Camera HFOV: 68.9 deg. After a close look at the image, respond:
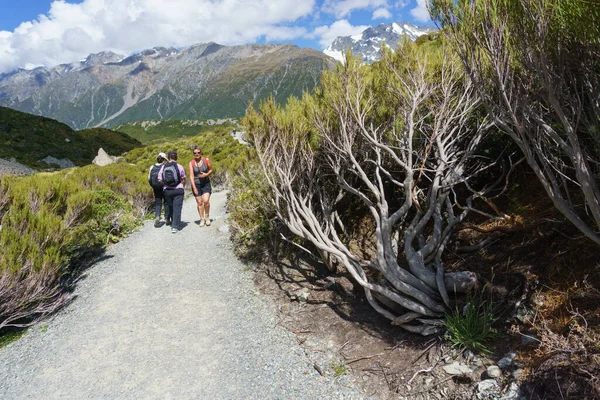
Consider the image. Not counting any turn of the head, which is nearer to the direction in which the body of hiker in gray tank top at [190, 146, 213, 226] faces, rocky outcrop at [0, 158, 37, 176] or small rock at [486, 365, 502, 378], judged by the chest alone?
the small rock

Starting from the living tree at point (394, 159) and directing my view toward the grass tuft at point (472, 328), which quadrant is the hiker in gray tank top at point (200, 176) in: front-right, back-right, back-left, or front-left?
back-right

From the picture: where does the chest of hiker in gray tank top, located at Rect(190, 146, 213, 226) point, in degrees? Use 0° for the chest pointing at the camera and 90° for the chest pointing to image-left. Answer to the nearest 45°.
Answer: approximately 0°

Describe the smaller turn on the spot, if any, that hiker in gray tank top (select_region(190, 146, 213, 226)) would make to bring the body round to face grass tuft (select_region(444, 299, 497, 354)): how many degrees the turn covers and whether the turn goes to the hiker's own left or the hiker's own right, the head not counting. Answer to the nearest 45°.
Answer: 0° — they already face it

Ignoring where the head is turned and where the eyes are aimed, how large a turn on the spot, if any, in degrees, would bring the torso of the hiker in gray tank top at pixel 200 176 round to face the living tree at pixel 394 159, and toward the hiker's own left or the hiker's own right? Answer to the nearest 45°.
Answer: approximately 45° to the hiker's own left

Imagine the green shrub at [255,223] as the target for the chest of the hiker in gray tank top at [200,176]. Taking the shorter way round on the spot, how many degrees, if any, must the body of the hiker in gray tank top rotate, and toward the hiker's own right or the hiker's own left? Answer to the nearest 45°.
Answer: approximately 45° to the hiker's own left

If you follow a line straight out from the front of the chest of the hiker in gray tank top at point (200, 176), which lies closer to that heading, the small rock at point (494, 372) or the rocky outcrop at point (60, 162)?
the small rock

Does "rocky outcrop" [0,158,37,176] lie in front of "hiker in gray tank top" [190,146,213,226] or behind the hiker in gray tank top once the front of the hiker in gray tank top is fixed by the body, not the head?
behind

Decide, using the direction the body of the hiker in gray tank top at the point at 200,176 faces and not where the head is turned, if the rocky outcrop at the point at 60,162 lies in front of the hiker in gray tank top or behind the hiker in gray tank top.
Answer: behind

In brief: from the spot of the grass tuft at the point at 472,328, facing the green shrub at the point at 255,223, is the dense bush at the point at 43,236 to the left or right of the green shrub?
left

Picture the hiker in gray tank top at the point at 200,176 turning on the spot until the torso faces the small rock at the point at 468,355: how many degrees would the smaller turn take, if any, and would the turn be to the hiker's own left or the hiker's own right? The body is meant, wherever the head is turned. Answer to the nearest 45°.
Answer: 0° — they already face it

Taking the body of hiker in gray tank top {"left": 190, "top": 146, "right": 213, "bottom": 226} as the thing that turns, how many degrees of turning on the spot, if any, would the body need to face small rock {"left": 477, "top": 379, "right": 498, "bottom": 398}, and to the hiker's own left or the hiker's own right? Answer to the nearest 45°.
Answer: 0° — they already face it
